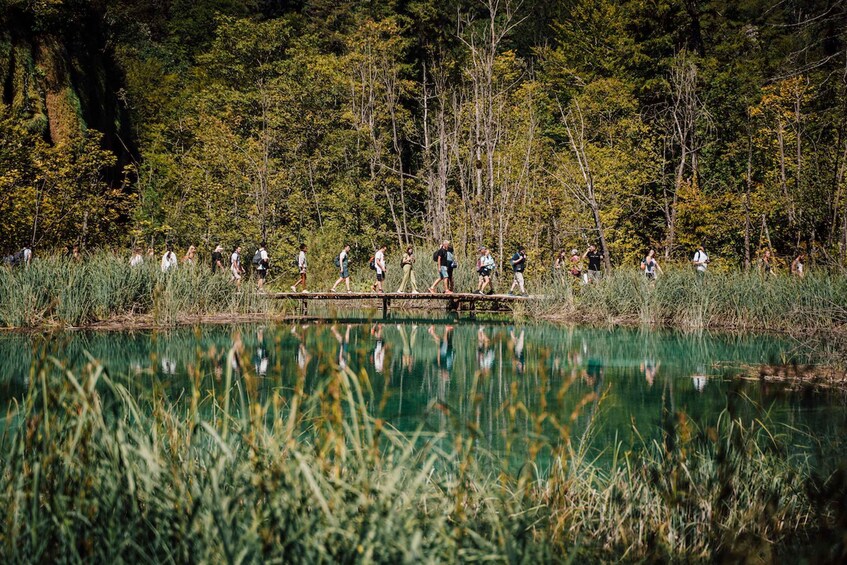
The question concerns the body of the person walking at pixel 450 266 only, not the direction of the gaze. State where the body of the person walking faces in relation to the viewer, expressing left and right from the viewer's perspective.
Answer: facing to the right of the viewer

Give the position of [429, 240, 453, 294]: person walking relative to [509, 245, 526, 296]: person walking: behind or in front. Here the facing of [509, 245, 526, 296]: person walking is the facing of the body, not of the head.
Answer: behind

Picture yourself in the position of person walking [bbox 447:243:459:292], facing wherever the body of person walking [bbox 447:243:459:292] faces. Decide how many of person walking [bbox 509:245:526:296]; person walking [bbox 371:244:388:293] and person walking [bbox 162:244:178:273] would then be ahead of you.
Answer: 1

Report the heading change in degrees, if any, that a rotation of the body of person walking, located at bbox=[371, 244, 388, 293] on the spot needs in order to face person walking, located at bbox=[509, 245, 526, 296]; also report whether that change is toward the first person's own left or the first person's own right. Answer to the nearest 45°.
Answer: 0° — they already face them

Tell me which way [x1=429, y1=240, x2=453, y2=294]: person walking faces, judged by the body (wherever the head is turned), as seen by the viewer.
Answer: to the viewer's right

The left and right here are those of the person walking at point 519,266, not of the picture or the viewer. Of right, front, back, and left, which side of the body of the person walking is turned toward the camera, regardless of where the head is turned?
right

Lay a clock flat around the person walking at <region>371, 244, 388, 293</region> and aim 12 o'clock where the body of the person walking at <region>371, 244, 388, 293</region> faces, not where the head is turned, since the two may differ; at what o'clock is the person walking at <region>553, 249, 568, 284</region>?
the person walking at <region>553, 249, 568, 284</region> is roughly at 1 o'clock from the person walking at <region>371, 244, 388, 293</region>.

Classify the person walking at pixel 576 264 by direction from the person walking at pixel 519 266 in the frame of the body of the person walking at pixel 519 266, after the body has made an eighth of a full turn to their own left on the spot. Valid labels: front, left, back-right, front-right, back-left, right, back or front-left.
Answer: front
